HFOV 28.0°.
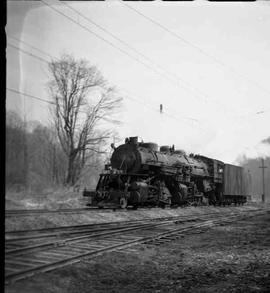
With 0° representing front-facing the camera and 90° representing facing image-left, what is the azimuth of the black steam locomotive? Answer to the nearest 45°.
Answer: approximately 45°

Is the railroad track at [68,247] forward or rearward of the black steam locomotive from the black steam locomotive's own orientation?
forward
